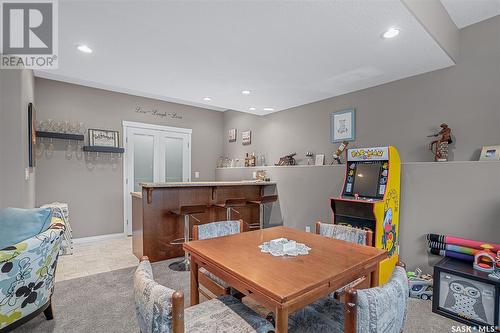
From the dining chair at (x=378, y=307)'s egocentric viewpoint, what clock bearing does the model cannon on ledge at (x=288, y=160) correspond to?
The model cannon on ledge is roughly at 1 o'clock from the dining chair.

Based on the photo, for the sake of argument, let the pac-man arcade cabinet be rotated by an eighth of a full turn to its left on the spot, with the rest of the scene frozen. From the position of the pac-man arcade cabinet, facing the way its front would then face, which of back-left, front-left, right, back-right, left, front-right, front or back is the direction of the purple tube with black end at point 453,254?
left

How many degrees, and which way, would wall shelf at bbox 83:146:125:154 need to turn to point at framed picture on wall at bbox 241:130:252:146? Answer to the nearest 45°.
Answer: approximately 90° to its left

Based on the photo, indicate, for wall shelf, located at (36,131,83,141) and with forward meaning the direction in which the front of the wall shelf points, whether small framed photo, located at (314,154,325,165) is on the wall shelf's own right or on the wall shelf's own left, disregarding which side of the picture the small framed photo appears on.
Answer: on the wall shelf's own left

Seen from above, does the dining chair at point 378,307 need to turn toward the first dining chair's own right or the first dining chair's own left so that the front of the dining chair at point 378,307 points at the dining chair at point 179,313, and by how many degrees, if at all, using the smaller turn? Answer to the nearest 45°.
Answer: approximately 45° to the first dining chair's own left

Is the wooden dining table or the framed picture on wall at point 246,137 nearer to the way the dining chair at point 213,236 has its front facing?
the wooden dining table

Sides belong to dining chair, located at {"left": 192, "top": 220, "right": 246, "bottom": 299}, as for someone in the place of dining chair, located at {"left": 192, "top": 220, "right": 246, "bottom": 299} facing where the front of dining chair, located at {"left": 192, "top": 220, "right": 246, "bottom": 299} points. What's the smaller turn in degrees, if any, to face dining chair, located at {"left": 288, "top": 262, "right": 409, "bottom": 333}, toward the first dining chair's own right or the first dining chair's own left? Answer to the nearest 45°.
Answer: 0° — it already faces it

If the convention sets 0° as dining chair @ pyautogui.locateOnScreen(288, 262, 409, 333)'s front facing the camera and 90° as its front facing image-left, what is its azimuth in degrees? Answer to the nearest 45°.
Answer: approximately 135°

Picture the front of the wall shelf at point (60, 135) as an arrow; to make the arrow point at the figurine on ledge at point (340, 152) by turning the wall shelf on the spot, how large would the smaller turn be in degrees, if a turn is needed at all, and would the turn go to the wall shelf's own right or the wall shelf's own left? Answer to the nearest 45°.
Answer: approximately 45° to the wall shelf's own left
